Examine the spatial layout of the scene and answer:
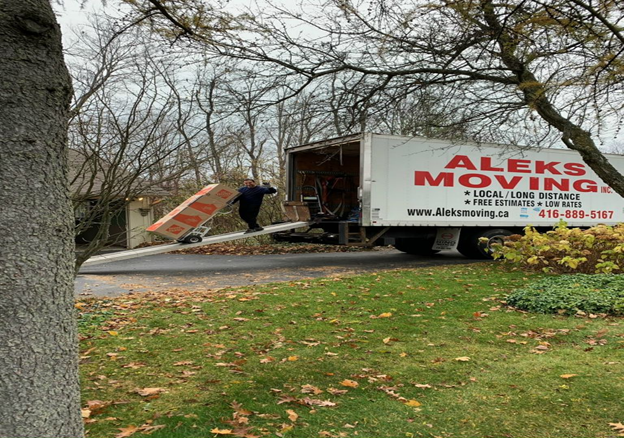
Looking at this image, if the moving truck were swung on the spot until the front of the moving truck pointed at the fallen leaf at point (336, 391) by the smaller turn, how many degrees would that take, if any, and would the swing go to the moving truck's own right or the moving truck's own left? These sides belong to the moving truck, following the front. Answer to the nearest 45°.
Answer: approximately 135° to the moving truck's own right

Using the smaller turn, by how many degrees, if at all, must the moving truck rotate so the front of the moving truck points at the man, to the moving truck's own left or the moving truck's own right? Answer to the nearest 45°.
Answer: approximately 180°

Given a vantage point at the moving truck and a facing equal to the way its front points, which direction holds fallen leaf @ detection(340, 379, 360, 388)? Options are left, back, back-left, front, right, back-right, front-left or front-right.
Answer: back-right

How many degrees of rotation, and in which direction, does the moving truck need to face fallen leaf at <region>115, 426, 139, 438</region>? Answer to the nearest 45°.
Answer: approximately 135° to its right

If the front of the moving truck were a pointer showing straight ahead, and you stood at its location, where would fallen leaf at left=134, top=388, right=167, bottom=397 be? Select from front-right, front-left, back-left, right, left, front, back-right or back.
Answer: back-right

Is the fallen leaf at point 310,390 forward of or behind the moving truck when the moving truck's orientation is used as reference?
behind

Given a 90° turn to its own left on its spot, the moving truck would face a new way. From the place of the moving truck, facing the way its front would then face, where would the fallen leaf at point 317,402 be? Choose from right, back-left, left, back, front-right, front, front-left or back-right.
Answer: back-left

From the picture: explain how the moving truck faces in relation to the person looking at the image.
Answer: facing away from the viewer and to the right of the viewer

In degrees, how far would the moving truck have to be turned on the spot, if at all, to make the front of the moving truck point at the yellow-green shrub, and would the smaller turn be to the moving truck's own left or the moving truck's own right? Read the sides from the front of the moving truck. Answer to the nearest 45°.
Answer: approximately 90° to the moving truck's own right

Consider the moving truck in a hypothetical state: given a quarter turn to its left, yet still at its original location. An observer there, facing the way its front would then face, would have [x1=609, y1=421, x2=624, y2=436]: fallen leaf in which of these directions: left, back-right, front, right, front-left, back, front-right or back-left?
back-left
